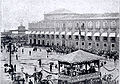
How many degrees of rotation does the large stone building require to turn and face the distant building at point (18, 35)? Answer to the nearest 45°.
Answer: approximately 45° to its right

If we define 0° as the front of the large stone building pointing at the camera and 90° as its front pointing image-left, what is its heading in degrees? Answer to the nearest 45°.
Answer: approximately 45°
